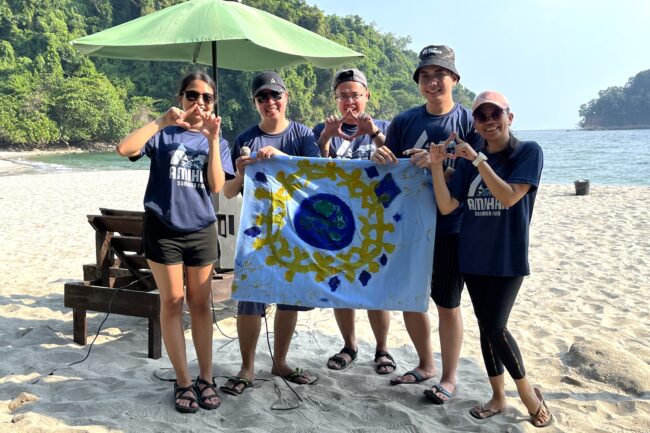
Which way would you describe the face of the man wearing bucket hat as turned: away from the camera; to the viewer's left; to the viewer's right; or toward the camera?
toward the camera

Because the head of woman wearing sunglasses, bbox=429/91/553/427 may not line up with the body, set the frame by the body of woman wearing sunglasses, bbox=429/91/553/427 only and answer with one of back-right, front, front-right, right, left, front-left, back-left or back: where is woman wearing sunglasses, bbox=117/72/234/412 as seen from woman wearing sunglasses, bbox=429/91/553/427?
front-right

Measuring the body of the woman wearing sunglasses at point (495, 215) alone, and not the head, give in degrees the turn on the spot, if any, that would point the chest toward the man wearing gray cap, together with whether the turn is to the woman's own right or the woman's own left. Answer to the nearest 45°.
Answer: approximately 90° to the woman's own right

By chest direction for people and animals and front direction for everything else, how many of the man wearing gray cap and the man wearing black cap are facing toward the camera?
2

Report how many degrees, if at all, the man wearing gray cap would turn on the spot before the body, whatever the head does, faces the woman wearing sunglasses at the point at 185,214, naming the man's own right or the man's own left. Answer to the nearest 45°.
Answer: approximately 45° to the man's own right

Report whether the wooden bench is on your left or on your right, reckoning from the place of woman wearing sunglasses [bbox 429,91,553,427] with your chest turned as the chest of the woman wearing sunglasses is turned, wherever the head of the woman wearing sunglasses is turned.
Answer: on your right

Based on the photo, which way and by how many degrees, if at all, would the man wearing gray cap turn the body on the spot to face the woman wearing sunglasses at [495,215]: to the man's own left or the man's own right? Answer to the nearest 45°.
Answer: approximately 45° to the man's own left

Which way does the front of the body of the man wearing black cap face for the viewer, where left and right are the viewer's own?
facing the viewer

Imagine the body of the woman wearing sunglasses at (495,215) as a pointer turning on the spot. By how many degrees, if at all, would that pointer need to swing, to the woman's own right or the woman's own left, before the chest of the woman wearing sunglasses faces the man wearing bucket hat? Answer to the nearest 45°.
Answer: approximately 90° to the woman's own right

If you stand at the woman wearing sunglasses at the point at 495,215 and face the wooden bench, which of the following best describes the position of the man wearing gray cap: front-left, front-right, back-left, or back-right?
front-right

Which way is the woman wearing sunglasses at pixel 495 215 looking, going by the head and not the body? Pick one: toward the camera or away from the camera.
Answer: toward the camera

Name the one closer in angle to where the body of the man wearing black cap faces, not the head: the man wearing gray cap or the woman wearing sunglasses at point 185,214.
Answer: the woman wearing sunglasses

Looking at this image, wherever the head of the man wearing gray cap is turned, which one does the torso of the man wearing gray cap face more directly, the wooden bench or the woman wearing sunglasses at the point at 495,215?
the woman wearing sunglasses

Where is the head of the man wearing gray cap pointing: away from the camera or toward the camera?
toward the camera

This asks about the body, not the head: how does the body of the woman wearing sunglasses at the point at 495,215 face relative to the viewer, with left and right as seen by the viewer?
facing the viewer and to the left of the viewer

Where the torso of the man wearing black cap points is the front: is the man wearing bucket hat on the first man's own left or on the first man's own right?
on the first man's own left
